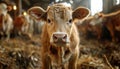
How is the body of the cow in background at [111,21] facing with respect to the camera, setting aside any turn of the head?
to the viewer's left

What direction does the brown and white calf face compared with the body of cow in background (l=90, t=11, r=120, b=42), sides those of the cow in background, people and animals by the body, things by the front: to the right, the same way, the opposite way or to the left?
to the left

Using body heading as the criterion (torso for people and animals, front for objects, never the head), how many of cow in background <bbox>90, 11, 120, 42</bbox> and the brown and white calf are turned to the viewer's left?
1

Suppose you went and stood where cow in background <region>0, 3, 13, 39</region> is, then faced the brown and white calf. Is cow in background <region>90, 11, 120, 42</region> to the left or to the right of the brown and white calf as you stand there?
left

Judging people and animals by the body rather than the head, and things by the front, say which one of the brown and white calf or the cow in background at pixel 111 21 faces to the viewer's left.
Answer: the cow in background

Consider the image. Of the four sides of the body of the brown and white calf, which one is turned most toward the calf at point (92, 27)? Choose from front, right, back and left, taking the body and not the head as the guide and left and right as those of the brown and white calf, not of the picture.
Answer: back

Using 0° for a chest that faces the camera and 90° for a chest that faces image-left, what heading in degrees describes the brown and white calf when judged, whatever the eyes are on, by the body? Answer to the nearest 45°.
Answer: approximately 0°

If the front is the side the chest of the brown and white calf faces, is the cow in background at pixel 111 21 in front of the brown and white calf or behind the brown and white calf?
behind
